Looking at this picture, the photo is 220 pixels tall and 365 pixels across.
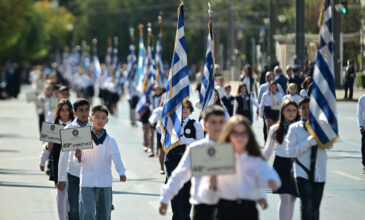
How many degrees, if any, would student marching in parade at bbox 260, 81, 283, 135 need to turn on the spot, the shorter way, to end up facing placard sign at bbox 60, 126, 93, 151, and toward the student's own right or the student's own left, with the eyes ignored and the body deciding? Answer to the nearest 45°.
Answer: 0° — they already face it

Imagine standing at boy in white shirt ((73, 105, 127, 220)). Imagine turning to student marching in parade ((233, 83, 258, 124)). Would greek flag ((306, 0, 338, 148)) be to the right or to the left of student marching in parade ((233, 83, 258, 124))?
right

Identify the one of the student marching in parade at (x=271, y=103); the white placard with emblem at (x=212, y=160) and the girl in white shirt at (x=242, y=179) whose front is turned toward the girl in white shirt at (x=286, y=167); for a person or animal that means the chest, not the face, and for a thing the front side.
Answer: the student marching in parade

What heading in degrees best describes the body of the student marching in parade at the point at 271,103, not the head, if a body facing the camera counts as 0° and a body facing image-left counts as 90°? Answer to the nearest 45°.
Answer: approximately 0°
